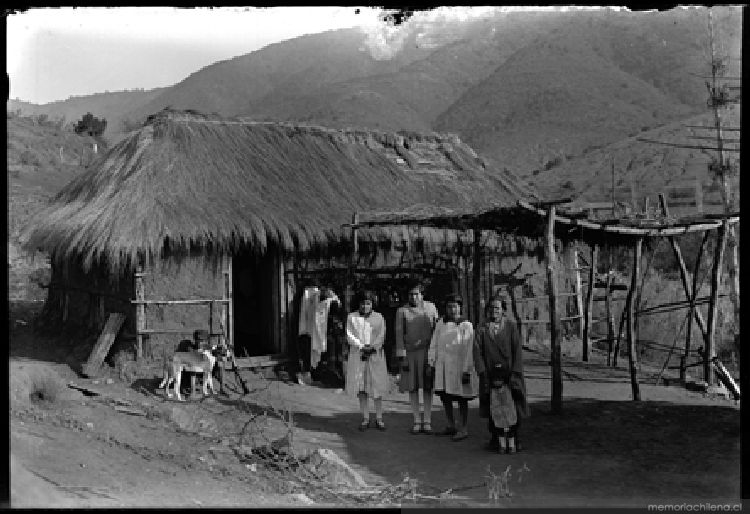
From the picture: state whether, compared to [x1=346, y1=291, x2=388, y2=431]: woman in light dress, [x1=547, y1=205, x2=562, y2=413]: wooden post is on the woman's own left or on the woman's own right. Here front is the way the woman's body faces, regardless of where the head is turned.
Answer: on the woman's own left

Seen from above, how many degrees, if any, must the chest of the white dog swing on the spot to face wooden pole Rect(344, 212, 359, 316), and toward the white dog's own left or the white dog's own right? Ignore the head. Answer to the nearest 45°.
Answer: approximately 45° to the white dog's own left

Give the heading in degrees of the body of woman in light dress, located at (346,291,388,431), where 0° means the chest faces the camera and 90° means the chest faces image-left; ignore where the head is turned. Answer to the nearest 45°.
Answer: approximately 0°

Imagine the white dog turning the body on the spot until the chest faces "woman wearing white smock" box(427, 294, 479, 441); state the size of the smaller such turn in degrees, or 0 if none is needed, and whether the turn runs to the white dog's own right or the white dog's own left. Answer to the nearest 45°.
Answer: approximately 45° to the white dog's own right

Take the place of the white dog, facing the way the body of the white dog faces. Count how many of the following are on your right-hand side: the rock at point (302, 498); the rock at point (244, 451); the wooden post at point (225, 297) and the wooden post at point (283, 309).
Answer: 2

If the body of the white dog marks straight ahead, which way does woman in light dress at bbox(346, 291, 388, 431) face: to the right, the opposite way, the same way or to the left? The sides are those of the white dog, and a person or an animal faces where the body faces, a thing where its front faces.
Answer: to the right

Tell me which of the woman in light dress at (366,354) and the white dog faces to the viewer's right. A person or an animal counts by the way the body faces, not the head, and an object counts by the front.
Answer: the white dog

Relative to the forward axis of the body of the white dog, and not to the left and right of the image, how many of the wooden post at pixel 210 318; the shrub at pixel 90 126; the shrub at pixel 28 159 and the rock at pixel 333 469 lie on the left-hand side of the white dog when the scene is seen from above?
3

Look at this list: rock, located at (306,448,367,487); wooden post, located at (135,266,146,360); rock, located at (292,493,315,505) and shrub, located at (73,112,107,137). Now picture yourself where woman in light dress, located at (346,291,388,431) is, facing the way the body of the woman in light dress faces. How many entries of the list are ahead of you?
2

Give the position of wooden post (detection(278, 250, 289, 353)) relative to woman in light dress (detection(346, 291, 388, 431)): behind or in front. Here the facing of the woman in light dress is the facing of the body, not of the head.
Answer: behind

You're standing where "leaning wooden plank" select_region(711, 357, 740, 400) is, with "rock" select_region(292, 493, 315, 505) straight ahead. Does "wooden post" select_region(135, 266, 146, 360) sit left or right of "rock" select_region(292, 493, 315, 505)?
right

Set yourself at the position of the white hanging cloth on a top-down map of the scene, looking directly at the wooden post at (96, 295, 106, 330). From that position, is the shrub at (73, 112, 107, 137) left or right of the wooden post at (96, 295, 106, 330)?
right

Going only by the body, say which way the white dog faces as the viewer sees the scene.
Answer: to the viewer's right

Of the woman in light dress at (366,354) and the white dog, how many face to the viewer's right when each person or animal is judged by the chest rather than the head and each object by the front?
1
